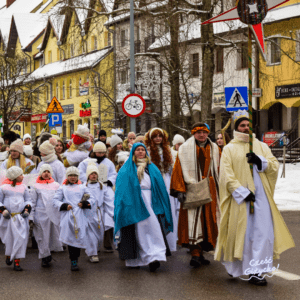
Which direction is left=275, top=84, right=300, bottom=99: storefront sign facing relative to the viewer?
toward the camera

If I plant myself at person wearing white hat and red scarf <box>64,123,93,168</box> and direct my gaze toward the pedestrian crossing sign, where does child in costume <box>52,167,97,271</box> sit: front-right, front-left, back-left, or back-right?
back-right

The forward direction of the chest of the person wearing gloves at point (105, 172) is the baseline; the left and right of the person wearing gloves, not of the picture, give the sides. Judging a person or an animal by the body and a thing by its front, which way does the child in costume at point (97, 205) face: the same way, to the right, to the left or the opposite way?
the same way

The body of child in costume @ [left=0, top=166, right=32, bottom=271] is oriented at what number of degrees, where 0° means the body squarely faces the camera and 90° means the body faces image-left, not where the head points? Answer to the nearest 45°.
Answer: approximately 0°

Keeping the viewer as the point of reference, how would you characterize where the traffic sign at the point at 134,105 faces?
facing the viewer

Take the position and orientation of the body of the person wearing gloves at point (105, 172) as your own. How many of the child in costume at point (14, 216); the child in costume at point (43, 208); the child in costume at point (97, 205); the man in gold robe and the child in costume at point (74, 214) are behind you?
0

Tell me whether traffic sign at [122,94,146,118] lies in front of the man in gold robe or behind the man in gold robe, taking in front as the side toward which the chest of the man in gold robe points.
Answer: behind

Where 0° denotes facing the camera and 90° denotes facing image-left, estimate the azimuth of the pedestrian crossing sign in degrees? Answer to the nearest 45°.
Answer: approximately 0°

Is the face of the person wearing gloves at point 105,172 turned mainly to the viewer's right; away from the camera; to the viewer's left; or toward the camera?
toward the camera

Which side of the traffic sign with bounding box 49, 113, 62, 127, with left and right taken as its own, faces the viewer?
front

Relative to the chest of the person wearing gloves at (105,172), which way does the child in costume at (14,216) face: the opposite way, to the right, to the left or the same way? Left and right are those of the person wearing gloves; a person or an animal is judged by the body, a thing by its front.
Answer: the same way

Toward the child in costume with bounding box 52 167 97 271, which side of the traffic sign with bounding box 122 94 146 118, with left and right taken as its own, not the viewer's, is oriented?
front

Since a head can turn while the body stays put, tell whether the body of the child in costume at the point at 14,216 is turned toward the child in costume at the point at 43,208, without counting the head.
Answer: no

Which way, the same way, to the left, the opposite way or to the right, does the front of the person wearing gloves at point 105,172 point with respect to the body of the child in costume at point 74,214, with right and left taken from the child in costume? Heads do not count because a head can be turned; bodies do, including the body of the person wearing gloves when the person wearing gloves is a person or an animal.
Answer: the same way
